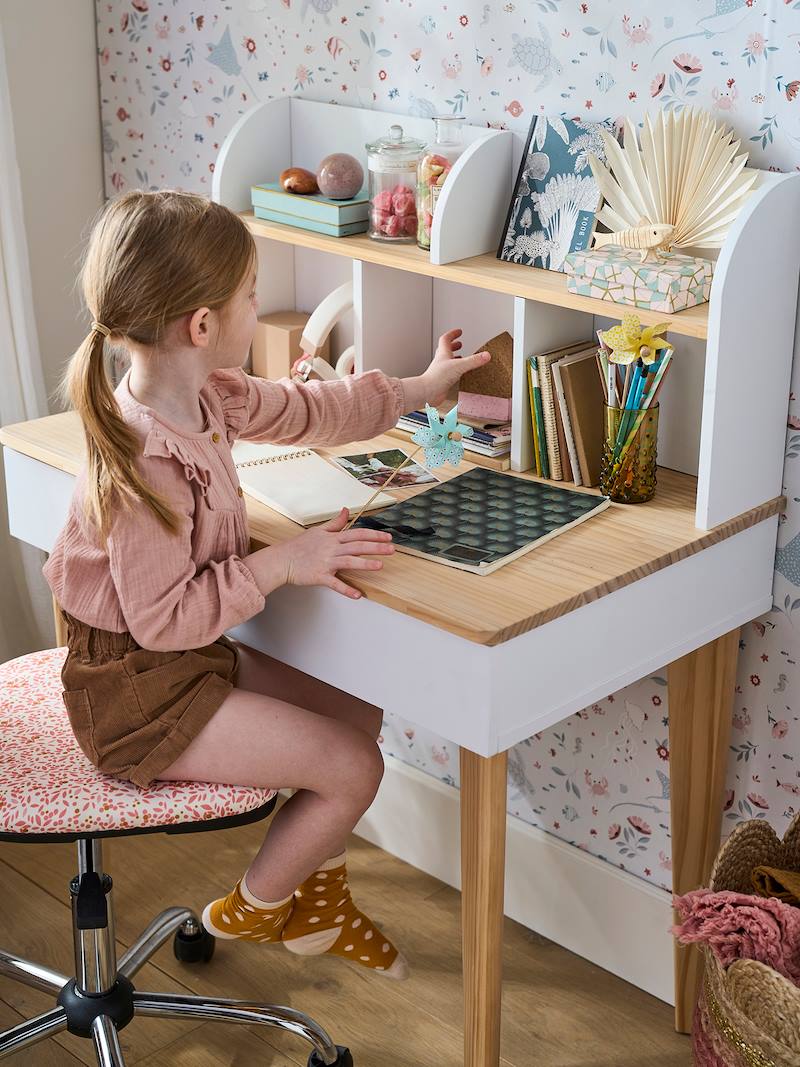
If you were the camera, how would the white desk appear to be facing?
facing the viewer and to the left of the viewer

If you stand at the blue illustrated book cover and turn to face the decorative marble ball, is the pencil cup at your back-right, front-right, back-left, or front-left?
back-left

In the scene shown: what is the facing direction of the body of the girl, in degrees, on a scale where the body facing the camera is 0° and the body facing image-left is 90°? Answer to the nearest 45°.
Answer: approximately 270°

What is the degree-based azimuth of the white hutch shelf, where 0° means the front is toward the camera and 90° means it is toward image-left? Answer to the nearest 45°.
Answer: approximately 45°

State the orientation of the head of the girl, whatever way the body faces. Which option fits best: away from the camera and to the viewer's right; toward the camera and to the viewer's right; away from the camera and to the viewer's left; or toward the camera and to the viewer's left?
away from the camera and to the viewer's right

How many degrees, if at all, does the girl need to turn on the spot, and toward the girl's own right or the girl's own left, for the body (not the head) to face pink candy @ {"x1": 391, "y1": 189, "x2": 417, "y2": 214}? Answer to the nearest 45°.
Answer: approximately 45° to the girl's own left
